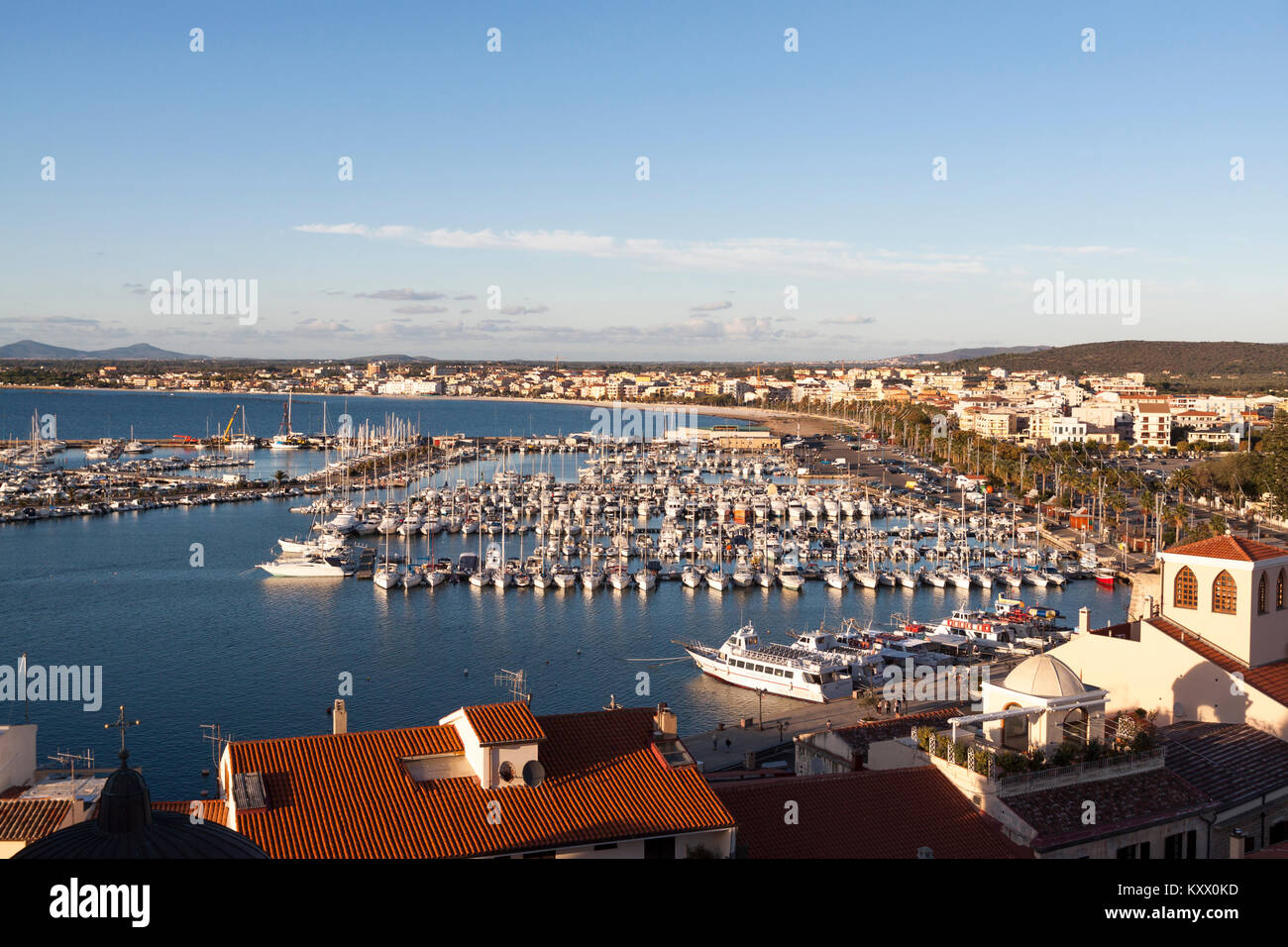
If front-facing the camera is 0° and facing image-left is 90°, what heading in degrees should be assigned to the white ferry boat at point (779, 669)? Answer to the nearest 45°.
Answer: approximately 135°

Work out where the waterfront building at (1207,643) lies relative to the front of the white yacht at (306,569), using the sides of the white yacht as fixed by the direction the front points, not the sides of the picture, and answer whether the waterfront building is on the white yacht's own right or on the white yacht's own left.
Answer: on the white yacht's own left

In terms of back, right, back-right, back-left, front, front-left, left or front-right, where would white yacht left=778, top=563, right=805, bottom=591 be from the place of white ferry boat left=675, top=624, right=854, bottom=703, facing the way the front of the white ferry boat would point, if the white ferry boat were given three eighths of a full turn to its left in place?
back

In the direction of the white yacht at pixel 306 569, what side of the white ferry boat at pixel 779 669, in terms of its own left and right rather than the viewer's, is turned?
front

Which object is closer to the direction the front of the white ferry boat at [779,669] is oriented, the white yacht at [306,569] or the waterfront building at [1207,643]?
the white yacht

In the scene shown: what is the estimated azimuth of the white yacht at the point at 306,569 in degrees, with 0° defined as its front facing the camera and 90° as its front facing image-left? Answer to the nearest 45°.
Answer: approximately 90°

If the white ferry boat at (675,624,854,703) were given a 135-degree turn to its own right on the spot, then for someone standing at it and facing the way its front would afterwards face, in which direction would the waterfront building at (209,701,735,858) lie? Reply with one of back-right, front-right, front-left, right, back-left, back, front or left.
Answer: right

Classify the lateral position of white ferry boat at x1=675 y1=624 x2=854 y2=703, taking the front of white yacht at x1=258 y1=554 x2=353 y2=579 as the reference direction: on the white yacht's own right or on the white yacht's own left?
on the white yacht's own left

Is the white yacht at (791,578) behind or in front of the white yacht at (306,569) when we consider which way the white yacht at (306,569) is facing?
behind

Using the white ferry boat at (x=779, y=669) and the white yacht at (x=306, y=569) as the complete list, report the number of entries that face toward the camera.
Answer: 0
